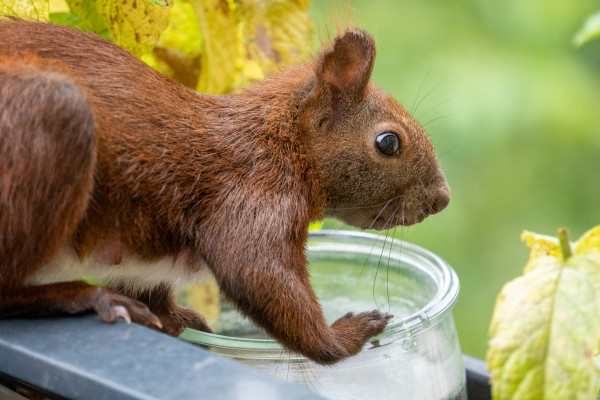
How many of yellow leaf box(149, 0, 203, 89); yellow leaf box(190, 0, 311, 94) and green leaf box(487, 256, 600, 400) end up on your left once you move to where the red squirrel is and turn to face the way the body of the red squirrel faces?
2

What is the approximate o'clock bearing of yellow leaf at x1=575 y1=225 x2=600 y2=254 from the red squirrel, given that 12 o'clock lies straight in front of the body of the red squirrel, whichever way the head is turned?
The yellow leaf is roughly at 1 o'clock from the red squirrel.

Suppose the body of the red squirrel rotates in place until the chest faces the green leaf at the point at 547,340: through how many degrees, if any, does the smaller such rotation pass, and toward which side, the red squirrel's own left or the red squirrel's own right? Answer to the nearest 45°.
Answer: approximately 45° to the red squirrel's own right

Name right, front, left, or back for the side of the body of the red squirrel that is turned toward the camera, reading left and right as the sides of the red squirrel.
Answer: right

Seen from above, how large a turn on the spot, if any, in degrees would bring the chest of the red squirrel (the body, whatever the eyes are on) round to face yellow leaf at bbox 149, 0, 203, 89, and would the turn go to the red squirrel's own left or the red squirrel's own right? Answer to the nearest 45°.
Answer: approximately 90° to the red squirrel's own left

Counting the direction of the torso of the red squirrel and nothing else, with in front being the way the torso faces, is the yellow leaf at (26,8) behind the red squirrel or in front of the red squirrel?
behind

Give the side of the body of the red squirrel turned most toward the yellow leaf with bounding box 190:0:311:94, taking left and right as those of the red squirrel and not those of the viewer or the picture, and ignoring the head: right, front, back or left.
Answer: left
